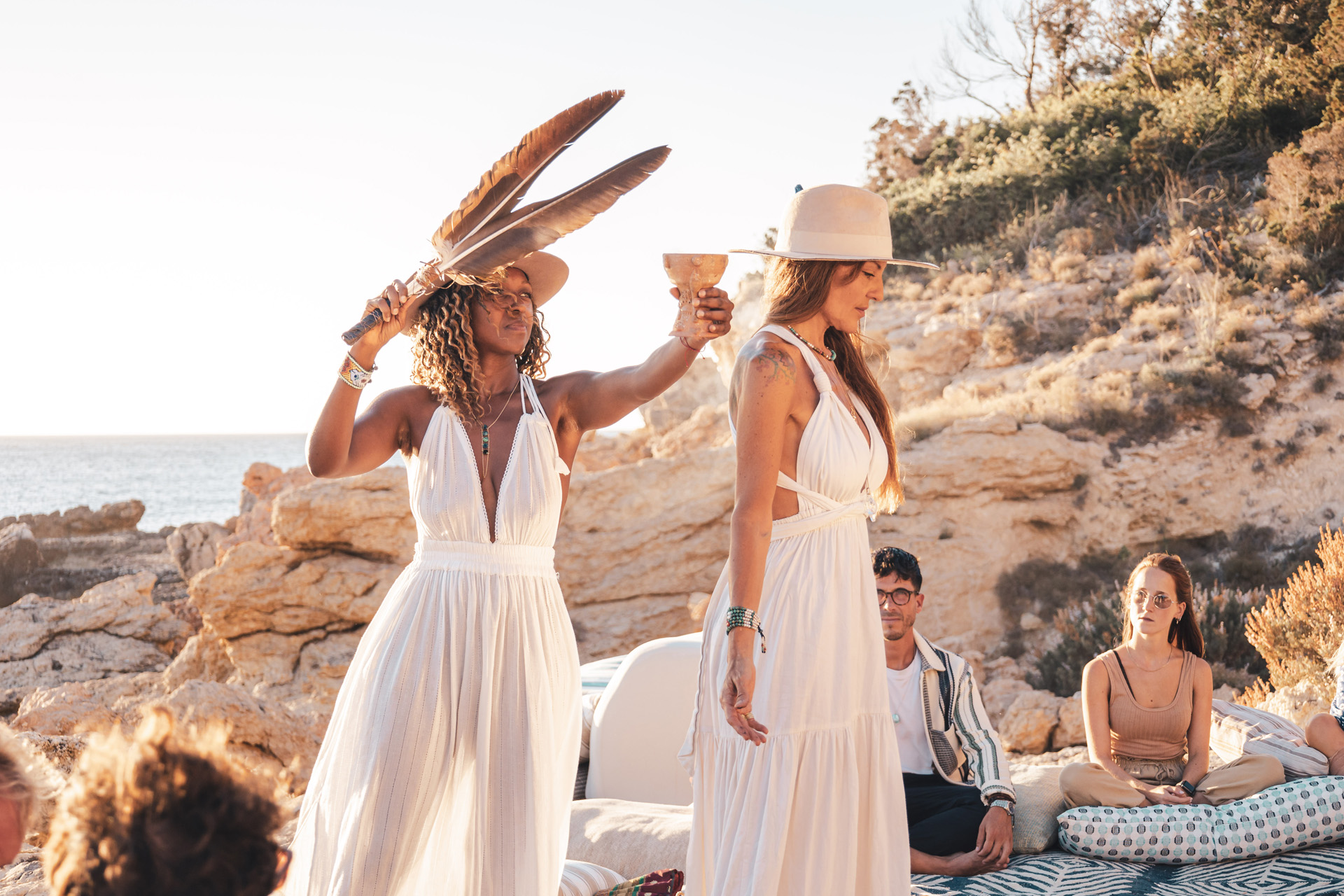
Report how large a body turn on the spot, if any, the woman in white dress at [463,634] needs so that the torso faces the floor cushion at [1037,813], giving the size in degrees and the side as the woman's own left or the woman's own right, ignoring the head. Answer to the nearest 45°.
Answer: approximately 135° to the woman's own left

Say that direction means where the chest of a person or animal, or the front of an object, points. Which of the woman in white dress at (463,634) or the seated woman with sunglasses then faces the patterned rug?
the seated woman with sunglasses

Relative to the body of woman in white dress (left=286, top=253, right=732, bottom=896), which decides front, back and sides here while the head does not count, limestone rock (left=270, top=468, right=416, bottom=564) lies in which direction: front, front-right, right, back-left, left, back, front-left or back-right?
back

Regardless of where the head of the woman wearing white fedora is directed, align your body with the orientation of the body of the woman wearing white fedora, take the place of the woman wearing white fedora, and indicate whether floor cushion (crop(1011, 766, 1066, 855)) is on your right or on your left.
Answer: on your left

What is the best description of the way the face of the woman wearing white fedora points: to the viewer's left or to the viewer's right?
to the viewer's right

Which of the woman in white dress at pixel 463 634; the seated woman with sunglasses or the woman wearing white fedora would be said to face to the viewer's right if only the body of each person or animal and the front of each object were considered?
the woman wearing white fedora

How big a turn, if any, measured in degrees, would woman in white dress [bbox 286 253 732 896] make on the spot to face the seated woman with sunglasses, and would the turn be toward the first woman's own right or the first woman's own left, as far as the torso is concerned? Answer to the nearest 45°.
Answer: approximately 135° to the first woman's own left

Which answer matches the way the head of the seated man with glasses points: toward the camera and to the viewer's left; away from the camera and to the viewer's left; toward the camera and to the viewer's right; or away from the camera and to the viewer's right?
toward the camera and to the viewer's left

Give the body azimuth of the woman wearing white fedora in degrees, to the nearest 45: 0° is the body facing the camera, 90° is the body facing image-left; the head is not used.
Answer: approximately 270°

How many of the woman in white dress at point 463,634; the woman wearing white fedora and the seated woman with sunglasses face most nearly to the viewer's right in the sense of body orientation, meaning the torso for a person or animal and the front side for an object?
1
